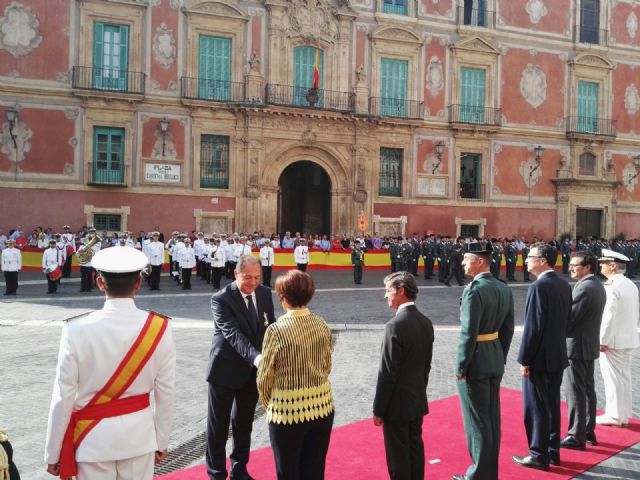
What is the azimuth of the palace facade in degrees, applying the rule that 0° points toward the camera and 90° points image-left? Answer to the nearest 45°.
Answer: approximately 0°

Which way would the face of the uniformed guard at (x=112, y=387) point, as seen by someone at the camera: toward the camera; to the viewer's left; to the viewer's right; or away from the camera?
away from the camera

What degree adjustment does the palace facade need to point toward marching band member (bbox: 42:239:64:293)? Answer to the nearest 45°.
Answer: approximately 45° to its right

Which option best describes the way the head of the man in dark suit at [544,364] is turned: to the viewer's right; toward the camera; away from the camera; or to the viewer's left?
to the viewer's left

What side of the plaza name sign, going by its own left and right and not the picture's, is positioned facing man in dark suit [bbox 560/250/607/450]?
front

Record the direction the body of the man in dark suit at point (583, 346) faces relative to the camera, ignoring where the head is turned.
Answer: to the viewer's left

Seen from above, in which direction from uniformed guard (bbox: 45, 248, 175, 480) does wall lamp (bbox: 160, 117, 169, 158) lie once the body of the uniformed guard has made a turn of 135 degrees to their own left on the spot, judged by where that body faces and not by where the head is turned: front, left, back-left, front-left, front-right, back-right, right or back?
back-right

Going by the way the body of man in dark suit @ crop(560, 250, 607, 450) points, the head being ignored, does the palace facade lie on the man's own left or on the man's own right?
on the man's own right

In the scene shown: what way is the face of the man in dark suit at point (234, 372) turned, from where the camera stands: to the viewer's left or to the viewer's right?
to the viewer's right

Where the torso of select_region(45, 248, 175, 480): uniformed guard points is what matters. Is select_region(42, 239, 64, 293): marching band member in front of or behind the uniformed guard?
in front

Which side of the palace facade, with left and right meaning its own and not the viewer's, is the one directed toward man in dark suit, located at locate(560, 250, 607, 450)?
front
